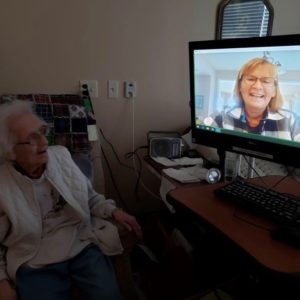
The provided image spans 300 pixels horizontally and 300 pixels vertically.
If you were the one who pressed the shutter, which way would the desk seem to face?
facing the viewer and to the left of the viewer

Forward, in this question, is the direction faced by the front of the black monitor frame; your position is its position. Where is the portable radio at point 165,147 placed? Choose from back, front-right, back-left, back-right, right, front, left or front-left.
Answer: right

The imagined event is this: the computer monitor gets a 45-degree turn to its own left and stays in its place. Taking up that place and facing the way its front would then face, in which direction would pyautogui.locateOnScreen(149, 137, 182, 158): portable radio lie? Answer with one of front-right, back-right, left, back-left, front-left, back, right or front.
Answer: back-right

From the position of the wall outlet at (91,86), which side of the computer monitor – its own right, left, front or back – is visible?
right

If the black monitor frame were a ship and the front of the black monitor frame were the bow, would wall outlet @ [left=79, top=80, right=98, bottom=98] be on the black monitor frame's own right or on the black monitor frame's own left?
on the black monitor frame's own right

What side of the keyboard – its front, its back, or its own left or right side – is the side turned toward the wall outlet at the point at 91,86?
right

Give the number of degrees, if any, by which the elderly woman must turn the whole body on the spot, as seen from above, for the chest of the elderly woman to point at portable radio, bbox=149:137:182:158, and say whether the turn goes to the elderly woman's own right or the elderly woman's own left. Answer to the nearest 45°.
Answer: approximately 90° to the elderly woman's own left

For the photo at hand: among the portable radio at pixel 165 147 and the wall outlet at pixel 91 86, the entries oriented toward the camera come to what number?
2

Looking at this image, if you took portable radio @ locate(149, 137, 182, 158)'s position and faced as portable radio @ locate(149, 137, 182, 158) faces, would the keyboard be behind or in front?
in front
